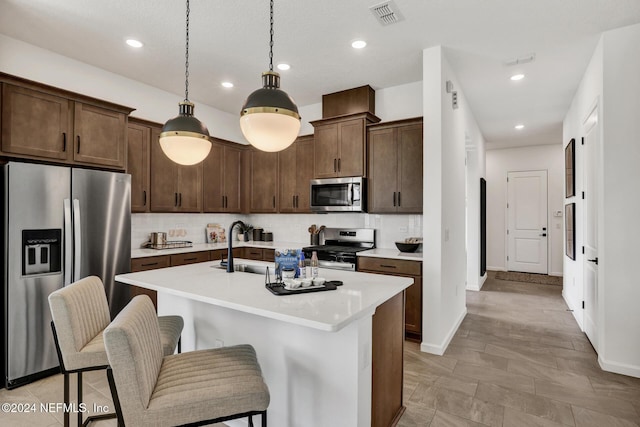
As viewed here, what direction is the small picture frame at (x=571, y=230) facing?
to the viewer's left

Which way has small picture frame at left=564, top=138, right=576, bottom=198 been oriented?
to the viewer's left

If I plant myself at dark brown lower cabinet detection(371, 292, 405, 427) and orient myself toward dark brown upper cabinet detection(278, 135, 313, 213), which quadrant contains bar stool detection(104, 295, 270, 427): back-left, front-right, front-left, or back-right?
back-left

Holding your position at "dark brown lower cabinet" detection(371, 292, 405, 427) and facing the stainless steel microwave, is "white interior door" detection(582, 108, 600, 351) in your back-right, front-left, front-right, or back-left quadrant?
front-right

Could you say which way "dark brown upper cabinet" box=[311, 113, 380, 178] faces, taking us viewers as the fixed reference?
facing the viewer and to the left of the viewer

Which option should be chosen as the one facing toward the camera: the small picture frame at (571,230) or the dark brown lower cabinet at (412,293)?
the dark brown lower cabinet

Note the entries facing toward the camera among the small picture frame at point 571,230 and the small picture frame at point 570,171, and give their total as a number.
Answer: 0

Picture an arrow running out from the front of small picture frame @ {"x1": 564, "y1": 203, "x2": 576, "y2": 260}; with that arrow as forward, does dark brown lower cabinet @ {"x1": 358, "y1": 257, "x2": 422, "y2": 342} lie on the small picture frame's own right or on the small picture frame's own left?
on the small picture frame's own left

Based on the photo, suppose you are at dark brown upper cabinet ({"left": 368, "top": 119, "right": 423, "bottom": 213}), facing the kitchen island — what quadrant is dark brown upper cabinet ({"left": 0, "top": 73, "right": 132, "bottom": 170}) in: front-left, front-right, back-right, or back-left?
front-right

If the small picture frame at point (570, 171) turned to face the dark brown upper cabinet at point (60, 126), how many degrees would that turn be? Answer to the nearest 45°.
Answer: approximately 45° to its left

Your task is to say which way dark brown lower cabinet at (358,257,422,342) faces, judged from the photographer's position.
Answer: facing the viewer

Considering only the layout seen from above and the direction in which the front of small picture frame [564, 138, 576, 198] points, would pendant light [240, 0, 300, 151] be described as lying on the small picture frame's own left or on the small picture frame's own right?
on the small picture frame's own left

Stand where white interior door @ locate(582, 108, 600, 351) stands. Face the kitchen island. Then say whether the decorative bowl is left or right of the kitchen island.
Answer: right
